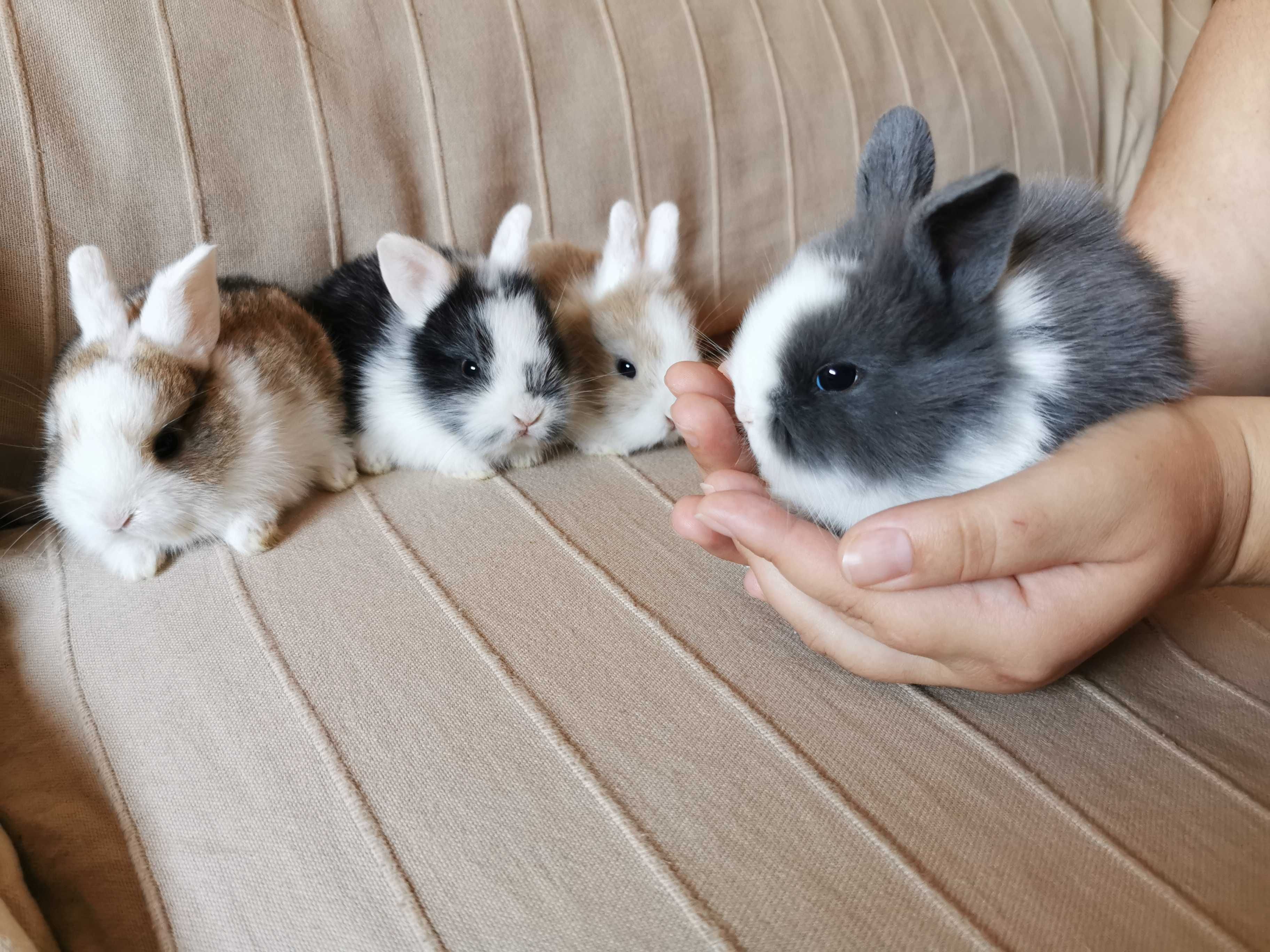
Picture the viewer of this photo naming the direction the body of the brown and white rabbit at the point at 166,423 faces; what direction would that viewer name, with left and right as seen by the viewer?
facing the viewer and to the left of the viewer

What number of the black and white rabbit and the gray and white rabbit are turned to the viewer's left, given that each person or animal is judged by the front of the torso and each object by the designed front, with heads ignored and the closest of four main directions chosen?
1

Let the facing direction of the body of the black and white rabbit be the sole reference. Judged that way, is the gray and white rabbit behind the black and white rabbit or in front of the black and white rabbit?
in front

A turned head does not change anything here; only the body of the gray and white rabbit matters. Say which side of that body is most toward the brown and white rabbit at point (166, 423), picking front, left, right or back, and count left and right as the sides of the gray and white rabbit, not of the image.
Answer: front

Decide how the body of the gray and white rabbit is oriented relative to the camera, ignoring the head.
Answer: to the viewer's left

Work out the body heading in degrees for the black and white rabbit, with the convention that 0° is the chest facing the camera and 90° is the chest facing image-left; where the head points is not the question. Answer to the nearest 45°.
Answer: approximately 315°

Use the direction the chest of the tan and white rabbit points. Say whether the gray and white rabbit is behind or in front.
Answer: in front
